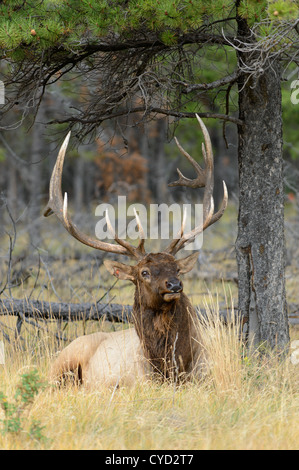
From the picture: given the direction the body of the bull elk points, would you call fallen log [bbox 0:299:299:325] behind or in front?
behind

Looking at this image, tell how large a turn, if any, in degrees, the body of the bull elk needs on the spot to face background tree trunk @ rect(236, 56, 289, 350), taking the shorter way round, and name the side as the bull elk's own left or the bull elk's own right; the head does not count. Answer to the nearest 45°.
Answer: approximately 90° to the bull elk's own left

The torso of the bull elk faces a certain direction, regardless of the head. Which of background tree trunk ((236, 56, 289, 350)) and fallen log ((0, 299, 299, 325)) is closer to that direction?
the background tree trunk

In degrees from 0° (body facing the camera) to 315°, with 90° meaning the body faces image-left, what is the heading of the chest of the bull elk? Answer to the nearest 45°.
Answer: approximately 315°
